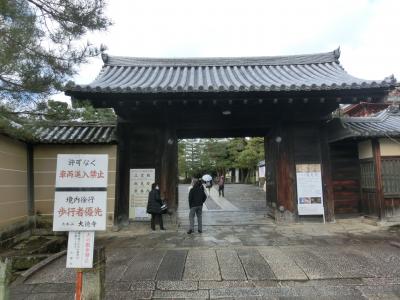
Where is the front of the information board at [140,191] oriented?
toward the camera

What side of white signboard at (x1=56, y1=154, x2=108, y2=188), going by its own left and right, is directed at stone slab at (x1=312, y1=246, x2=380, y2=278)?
left

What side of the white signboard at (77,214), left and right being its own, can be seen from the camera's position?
front

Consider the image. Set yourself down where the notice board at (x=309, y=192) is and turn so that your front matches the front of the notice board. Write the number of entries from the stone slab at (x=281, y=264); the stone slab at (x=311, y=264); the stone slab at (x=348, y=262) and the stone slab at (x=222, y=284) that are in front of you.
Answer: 4

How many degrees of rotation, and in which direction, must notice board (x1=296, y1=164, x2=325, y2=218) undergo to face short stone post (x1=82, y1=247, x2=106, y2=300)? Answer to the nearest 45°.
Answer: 0° — it already faces it

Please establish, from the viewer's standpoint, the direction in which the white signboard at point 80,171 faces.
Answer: facing the viewer

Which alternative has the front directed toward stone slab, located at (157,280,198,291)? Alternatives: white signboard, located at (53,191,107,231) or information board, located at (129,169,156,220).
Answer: the information board

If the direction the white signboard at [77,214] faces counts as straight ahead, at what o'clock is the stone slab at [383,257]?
The stone slab is roughly at 9 o'clock from the white signboard.

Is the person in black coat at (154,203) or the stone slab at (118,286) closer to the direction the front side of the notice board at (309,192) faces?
the stone slab
